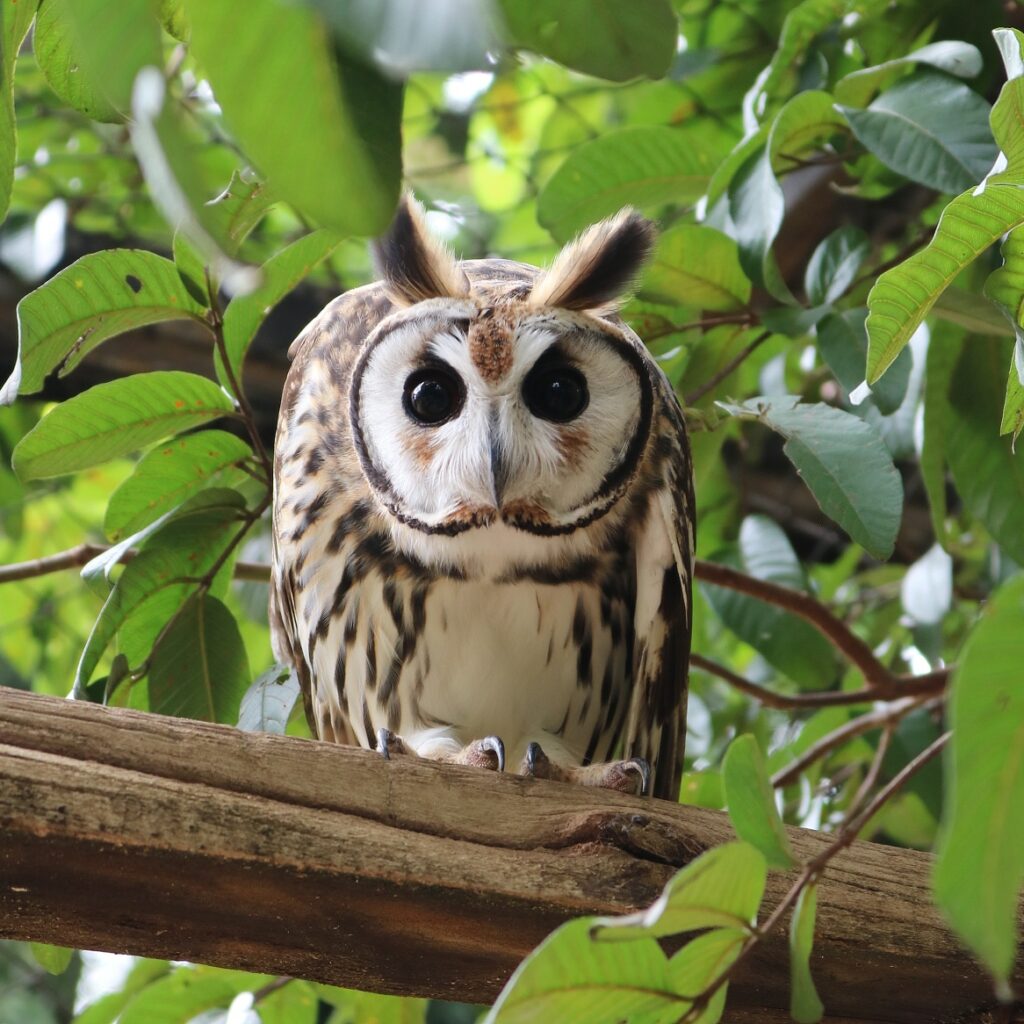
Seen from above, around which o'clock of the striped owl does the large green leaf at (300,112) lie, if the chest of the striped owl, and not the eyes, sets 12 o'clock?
The large green leaf is roughly at 12 o'clock from the striped owl.

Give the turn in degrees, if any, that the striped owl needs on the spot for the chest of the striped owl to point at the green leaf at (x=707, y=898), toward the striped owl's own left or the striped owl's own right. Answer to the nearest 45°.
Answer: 0° — it already faces it

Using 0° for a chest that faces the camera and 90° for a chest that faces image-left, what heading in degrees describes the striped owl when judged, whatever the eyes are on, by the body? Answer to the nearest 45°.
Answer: approximately 0°
